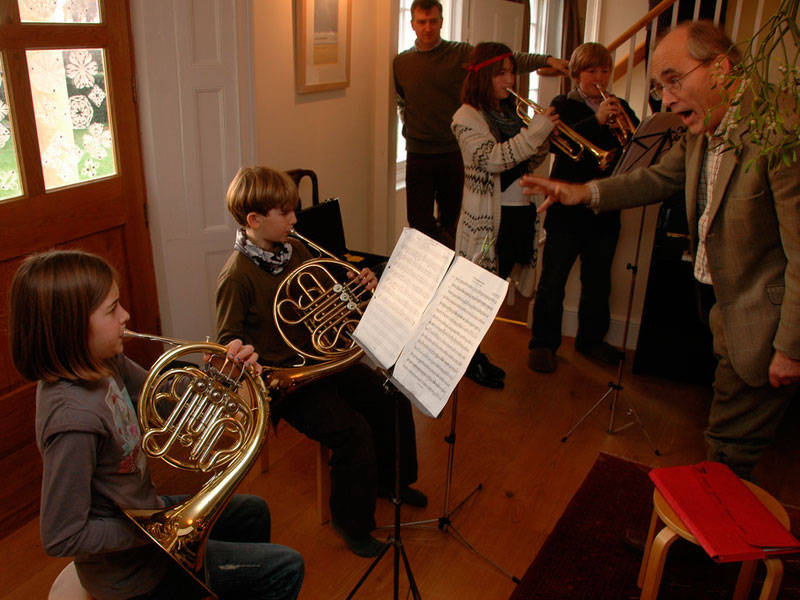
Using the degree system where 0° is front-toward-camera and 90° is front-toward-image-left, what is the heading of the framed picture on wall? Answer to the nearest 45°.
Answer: approximately 315°

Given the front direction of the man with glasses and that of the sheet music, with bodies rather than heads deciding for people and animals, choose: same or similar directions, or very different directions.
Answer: same or similar directions

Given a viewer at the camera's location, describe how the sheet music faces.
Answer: facing the viewer and to the left of the viewer

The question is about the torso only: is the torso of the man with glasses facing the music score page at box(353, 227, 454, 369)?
yes

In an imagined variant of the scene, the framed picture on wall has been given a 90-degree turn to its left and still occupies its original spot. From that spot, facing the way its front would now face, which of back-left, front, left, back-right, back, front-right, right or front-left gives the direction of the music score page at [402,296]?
back-right

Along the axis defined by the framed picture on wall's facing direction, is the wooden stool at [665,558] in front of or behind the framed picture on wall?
in front

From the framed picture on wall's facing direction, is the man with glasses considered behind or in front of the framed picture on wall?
in front

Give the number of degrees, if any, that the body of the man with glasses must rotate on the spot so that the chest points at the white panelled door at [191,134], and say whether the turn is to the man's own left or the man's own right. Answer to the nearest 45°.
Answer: approximately 45° to the man's own right

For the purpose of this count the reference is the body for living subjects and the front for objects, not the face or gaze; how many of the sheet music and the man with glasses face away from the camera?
0

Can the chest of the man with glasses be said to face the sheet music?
yes

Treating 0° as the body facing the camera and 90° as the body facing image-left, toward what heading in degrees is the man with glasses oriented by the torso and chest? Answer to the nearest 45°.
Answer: approximately 45°

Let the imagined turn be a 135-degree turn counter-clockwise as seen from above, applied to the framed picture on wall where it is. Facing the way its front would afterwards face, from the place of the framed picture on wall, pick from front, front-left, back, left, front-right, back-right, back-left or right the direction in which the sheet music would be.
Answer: back
